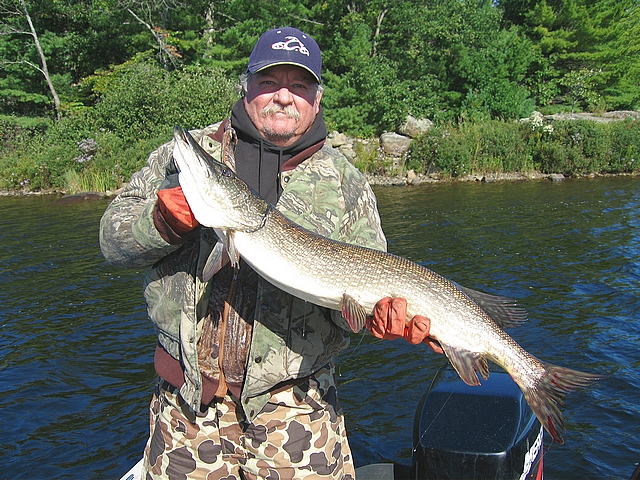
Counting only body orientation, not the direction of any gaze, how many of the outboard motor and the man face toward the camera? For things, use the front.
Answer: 2

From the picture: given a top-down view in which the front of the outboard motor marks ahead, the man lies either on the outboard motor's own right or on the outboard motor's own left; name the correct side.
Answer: on the outboard motor's own right

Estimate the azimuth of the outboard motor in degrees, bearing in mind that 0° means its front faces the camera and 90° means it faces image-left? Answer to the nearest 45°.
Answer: approximately 0°

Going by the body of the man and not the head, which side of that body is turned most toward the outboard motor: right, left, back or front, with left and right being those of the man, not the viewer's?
left

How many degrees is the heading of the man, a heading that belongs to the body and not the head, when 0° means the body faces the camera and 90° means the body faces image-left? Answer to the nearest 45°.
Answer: approximately 0°
